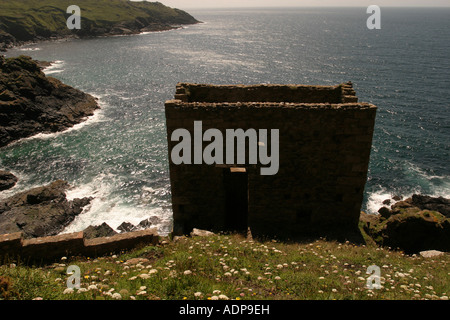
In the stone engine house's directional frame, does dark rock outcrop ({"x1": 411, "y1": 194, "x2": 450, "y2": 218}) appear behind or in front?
behind

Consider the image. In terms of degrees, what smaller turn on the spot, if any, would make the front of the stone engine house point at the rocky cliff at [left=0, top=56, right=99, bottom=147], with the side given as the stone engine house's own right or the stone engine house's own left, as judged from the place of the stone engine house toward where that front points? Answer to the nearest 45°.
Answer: approximately 135° to the stone engine house's own right

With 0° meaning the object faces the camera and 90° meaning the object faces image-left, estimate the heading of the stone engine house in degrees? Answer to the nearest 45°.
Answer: approximately 0°

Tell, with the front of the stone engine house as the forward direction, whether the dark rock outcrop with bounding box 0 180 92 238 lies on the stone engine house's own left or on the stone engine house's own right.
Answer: on the stone engine house's own right

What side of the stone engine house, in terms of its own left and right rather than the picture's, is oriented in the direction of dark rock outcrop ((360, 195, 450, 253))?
left

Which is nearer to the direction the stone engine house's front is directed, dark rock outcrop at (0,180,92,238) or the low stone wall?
the low stone wall

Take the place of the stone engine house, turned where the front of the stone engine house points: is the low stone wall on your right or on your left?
on your right
